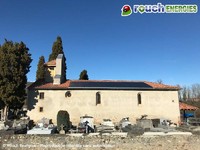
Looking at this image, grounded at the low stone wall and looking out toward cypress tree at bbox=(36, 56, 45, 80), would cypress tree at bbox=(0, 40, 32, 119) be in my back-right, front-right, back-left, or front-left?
front-left
